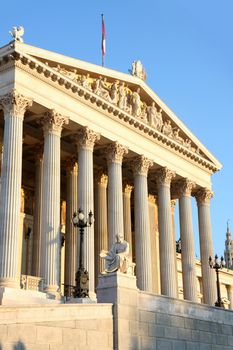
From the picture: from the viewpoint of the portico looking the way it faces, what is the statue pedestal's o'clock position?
The statue pedestal is roughly at 1 o'clock from the portico.

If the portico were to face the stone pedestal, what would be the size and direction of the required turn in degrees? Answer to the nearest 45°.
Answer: approximately 45° to its right

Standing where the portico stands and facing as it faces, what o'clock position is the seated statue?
The seated statue is roughly at 1 o'clock from the portico.
